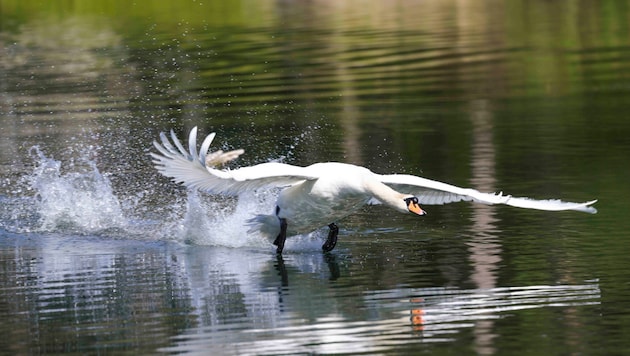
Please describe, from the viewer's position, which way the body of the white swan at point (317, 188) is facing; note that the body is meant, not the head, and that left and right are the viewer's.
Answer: facing the viewer and to the right of the viewer
